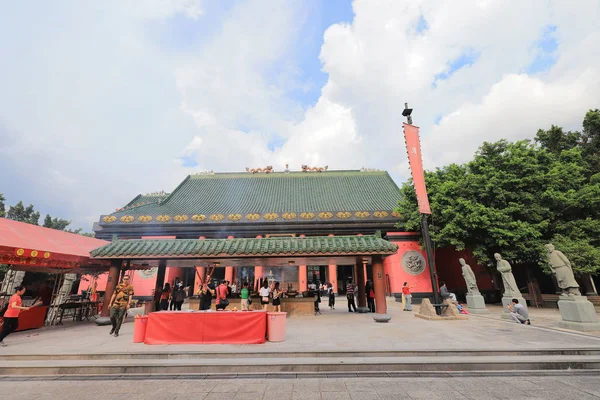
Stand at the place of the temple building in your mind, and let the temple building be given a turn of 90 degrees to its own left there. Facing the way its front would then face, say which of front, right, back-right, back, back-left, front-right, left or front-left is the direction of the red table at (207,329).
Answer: right

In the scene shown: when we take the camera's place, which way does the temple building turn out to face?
facing the viewer

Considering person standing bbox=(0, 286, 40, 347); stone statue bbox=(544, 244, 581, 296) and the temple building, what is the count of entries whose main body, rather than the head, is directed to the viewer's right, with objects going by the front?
1

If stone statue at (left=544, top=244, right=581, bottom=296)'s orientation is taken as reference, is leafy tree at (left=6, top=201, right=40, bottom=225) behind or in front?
in front

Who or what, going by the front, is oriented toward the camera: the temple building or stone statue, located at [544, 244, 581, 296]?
the temple building

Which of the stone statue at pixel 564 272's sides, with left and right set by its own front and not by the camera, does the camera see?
left

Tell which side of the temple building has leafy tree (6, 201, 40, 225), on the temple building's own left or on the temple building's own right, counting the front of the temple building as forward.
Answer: on the temple building's own right

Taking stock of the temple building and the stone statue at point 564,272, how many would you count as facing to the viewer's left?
1

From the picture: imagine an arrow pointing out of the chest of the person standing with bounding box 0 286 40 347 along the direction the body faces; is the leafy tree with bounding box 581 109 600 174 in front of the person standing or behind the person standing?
in front
